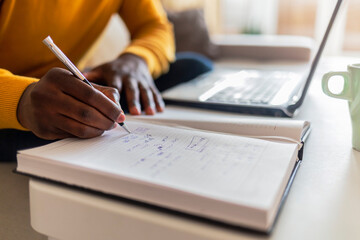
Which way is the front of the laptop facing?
to the viewer's left

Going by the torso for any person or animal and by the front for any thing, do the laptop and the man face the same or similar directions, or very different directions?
very different directions

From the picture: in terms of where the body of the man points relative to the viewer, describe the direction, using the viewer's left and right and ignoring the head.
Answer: facing the viewer and to the right of the viewer

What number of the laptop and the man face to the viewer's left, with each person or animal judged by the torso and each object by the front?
1
